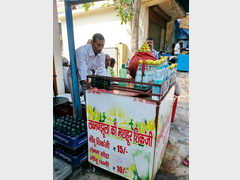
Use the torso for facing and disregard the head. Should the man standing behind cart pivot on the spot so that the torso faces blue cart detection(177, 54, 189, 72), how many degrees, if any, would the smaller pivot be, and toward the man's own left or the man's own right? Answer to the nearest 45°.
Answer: approximately 90° to the man's own left

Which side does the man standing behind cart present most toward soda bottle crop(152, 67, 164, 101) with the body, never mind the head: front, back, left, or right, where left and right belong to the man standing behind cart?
front

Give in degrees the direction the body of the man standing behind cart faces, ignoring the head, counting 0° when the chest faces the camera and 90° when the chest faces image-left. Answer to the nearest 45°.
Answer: approximately 315°
